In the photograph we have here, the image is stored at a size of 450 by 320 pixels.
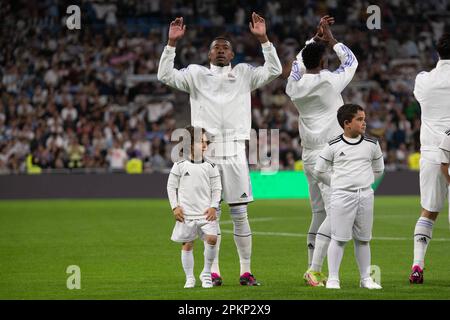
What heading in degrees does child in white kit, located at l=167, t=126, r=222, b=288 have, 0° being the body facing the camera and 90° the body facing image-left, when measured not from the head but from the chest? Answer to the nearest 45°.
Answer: approximately 0°

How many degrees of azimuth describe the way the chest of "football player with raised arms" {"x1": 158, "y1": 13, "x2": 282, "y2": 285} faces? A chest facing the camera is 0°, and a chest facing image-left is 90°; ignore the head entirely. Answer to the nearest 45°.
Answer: approximately 0°
